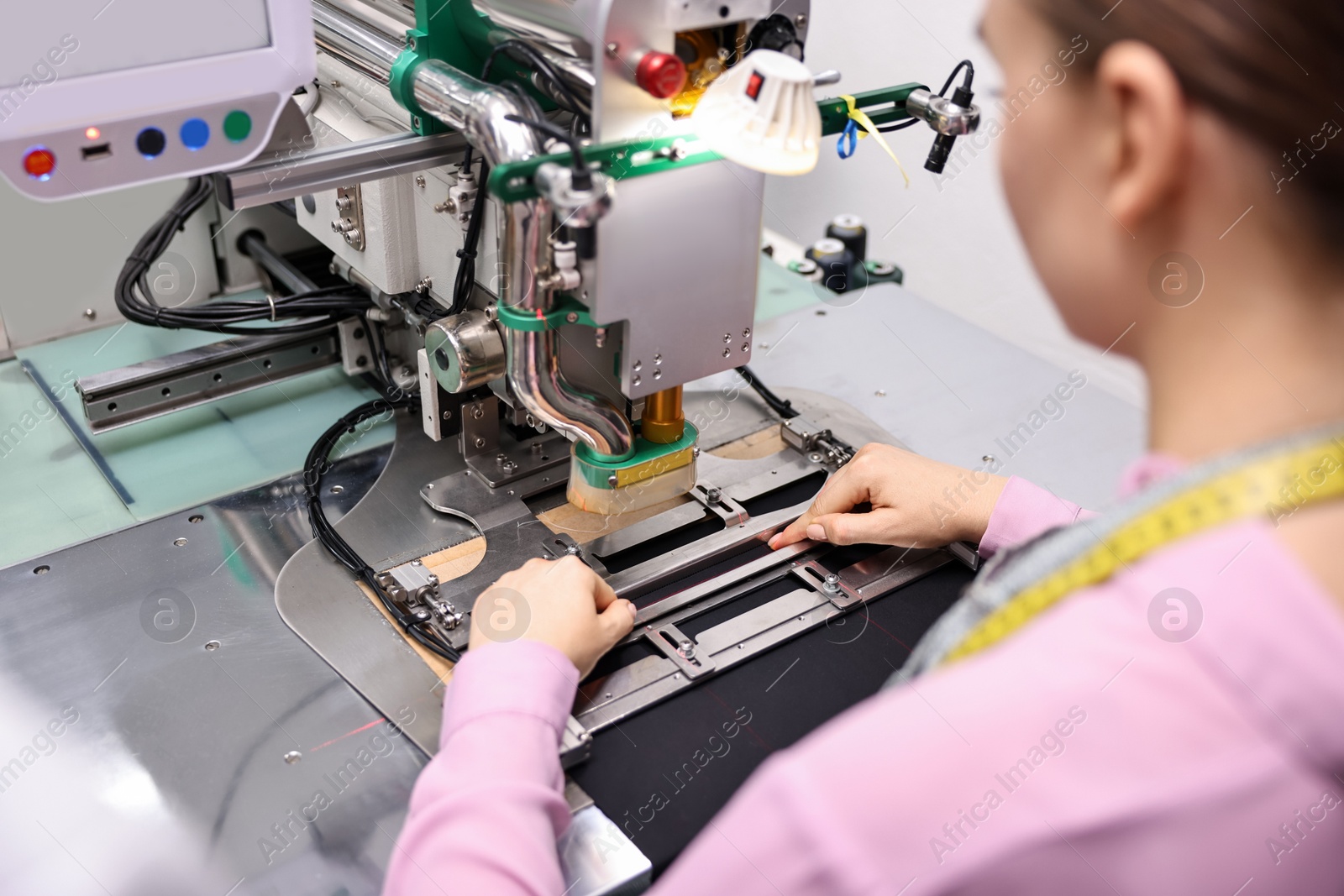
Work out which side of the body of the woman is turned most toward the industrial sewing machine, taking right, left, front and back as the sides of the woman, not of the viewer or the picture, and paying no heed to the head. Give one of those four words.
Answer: front

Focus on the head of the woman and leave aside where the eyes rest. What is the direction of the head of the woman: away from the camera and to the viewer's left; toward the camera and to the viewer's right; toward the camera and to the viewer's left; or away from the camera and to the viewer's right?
away from the camera and to the viewer's left

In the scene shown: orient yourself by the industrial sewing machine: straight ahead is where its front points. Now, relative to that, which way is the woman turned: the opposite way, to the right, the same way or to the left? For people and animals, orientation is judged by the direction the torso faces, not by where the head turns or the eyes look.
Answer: the opposite way

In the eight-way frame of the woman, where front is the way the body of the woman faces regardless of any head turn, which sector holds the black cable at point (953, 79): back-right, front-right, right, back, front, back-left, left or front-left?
front-right

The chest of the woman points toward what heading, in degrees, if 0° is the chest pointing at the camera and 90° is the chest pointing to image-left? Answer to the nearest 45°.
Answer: approximately 135°

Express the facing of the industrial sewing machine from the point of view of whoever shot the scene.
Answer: facing the viewer and to the right of the viewer
